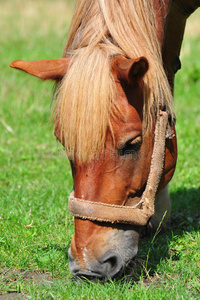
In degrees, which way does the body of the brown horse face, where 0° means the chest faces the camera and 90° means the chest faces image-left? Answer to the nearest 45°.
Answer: approximately 45°
